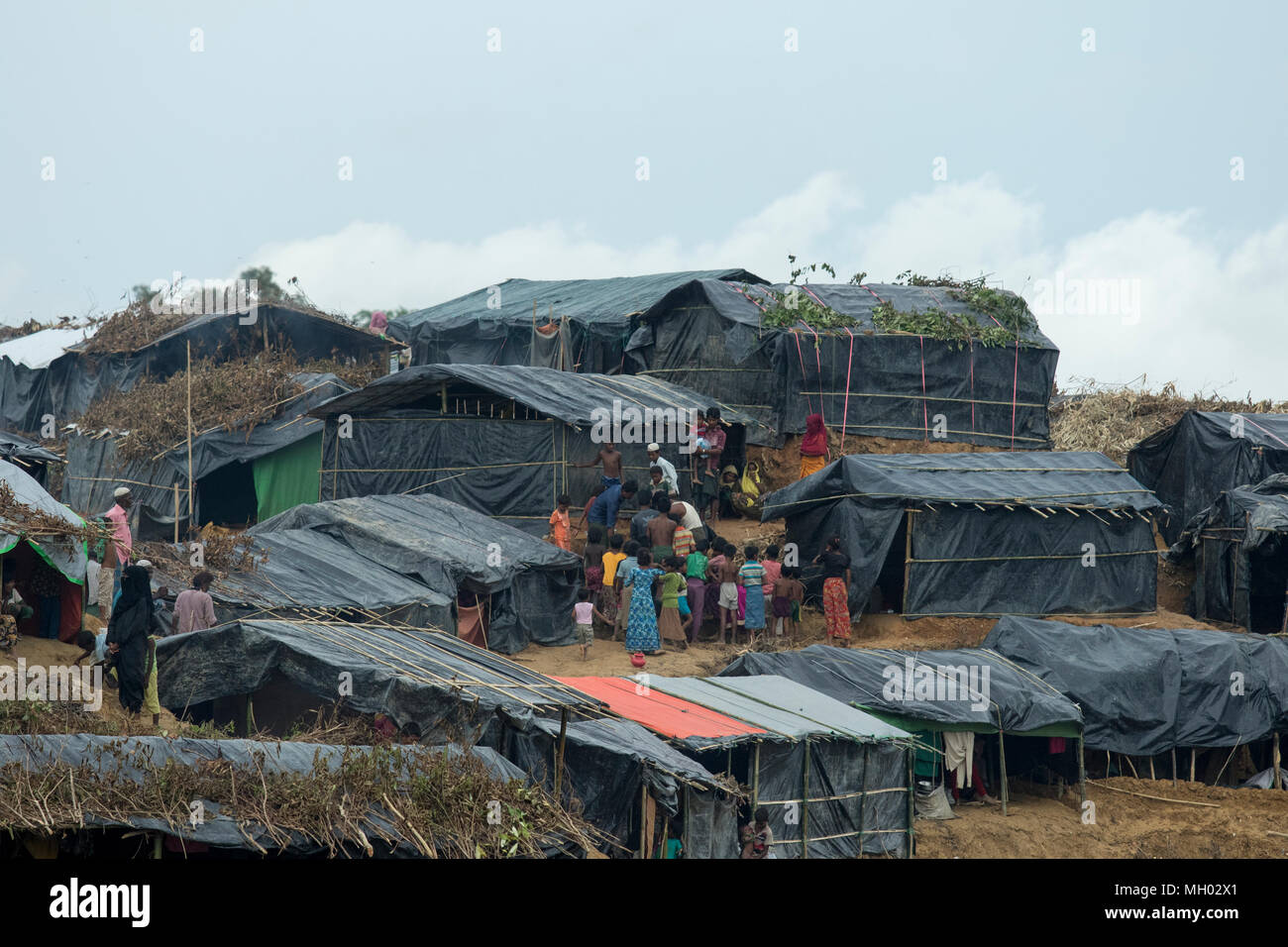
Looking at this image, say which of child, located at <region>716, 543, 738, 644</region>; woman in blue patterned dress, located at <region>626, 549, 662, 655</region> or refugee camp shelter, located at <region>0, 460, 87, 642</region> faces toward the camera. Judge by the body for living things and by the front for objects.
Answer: the refugee camp shelter

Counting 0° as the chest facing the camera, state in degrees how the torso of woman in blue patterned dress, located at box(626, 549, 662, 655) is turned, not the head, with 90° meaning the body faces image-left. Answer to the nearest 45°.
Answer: approximately 180°

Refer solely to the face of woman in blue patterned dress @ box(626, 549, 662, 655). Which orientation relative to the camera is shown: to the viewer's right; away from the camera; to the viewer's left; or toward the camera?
away from the camera

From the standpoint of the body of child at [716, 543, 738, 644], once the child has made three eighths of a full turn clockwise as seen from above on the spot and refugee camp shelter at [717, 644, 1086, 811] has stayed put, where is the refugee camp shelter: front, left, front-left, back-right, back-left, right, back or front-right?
front

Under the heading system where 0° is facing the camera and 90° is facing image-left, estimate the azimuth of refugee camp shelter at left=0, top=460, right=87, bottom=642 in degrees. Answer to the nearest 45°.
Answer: approximately 0°

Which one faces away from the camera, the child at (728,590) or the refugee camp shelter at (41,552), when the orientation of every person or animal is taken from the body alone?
the child

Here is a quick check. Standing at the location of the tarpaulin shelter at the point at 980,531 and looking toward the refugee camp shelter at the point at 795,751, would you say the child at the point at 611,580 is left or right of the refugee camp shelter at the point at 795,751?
right

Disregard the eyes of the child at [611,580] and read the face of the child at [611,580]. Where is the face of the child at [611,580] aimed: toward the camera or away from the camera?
away from the camera

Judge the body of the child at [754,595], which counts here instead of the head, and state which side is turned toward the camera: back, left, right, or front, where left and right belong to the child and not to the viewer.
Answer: back
